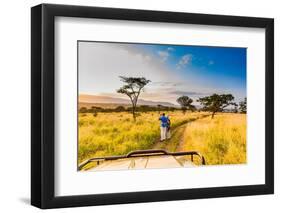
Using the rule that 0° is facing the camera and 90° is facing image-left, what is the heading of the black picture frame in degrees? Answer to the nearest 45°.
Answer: approximately 315°
